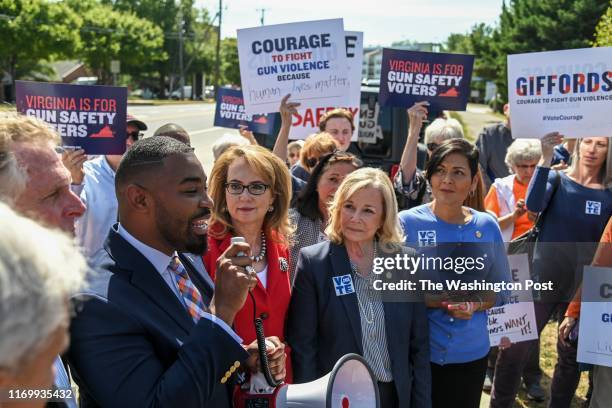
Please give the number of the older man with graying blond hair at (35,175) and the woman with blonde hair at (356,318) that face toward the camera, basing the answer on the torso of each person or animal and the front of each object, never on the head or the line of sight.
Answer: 1

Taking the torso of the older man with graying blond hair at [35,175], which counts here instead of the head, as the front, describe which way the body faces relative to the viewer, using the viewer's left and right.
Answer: facing to the right of the viewer

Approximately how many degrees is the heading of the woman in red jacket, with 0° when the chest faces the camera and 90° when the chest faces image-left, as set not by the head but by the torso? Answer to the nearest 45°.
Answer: approximately 0°

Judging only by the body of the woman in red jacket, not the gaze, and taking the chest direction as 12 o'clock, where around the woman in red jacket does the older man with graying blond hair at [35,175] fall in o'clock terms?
The older man with graying blond hair is roughly at 1 o'clock from the woman in red jacket.

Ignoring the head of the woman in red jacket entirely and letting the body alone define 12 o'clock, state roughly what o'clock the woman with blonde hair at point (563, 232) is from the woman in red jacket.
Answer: The woman with blonde hair is roughly at 8 o'clock from the woman in red jacket.

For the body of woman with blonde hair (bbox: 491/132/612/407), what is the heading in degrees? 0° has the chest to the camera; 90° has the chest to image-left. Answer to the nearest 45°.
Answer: approximately 0°

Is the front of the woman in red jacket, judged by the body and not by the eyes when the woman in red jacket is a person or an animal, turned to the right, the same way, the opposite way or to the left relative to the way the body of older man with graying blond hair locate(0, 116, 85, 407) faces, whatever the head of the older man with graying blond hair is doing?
to the right

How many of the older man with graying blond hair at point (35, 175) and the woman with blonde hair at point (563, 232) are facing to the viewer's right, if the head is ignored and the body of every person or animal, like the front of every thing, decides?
1

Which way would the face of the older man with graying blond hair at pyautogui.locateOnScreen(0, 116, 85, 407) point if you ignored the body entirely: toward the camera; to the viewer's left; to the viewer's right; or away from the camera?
to the viewer's right
